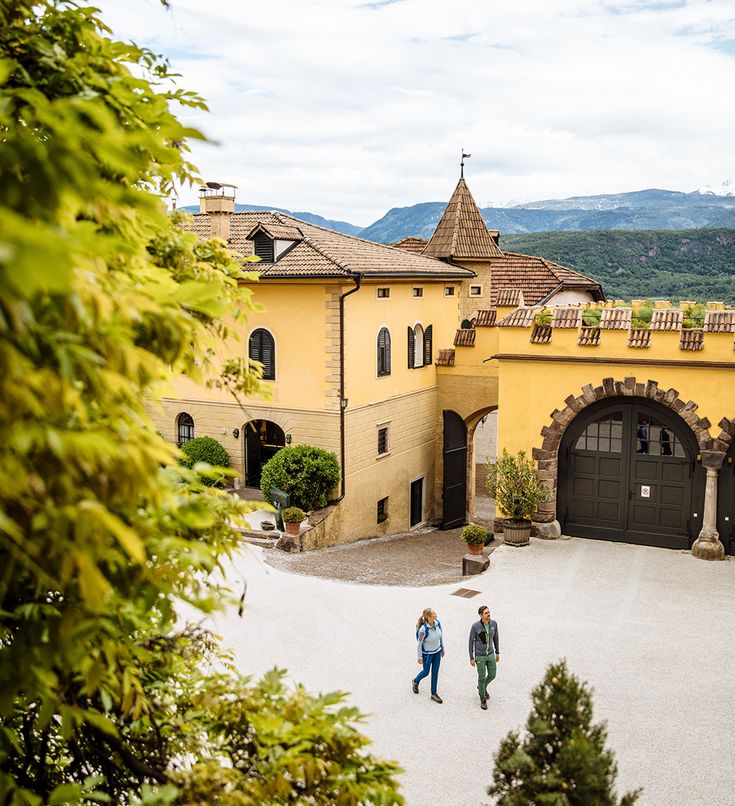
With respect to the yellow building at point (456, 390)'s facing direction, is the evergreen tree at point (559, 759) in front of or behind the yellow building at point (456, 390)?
in front

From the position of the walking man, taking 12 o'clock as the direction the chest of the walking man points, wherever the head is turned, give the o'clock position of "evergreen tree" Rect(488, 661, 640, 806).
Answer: The evergreen tree is roughly at 12 o'clock from the walking man.

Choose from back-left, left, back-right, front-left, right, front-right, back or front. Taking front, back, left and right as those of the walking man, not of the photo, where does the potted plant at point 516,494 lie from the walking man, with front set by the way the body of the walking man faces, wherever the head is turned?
back

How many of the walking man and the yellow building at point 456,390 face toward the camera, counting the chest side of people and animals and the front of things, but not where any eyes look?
2

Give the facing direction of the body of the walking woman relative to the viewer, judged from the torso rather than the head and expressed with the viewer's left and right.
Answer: facing the viewer and to the right of the viewer

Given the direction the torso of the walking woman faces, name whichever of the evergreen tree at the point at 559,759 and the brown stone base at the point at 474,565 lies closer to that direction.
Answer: the evergreen tree

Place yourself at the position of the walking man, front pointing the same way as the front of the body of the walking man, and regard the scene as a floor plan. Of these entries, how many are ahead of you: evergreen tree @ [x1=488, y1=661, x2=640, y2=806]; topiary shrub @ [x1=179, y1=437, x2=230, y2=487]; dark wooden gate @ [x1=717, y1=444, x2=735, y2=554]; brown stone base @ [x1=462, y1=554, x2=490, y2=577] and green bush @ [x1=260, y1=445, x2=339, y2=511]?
1

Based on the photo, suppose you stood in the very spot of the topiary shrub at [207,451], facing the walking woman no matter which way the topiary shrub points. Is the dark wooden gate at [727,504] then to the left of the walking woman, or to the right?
left

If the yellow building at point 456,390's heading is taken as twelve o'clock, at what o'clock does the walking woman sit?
The walking woman is roughly at 12 o'clock from the yellow building.

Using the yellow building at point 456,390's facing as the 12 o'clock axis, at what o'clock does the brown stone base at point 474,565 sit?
The brown stone base is roughly at 12 o'clock from the yellow building.

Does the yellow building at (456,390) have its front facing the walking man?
yes

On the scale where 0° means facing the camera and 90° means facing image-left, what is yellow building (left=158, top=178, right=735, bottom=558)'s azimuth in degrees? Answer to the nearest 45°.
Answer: approximately 0°

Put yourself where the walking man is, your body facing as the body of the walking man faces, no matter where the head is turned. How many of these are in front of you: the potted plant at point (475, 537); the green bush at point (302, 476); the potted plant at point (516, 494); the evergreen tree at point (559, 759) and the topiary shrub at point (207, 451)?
1

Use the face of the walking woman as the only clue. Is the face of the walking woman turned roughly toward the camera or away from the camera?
toward the camera

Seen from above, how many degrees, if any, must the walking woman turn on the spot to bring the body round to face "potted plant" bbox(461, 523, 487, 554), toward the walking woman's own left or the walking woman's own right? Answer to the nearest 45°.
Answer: approximately 135° to the walking woman's own left

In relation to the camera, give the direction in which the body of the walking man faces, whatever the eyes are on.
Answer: toward the camera
